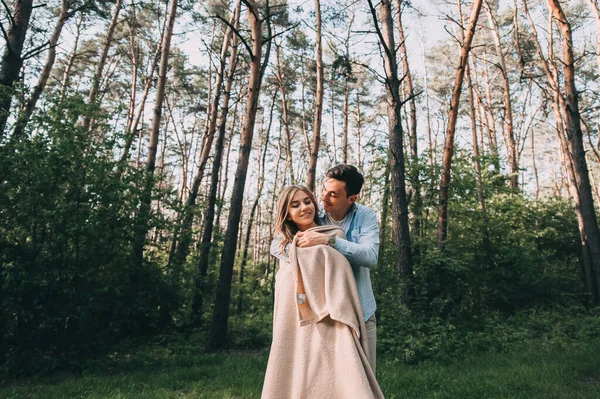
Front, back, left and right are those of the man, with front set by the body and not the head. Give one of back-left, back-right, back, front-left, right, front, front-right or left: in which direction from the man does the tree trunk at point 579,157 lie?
back

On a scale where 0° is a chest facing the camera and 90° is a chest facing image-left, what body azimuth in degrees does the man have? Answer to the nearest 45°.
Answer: approximately 45°
